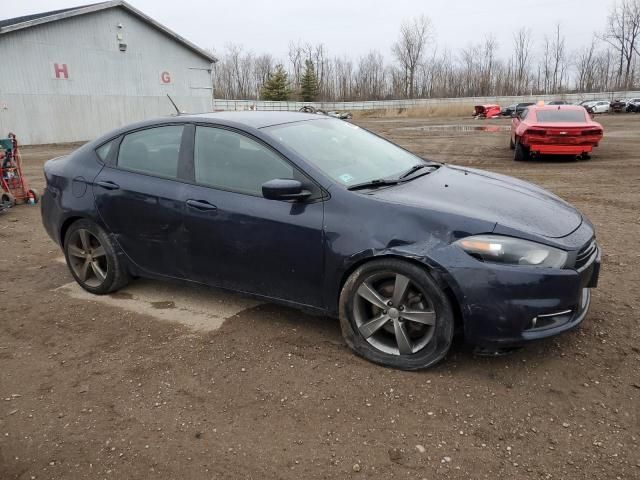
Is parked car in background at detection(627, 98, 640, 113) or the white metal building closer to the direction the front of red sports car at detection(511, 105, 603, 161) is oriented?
the parked car in background

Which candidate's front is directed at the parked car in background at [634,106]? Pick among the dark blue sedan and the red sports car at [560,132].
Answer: the red sports car

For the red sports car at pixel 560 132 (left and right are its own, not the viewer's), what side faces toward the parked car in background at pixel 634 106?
front

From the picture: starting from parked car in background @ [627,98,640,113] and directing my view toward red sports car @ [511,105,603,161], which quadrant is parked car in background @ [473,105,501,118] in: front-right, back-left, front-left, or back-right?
front-right

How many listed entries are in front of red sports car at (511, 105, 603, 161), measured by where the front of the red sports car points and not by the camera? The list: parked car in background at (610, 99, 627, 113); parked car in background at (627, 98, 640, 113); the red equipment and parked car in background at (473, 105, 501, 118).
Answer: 3

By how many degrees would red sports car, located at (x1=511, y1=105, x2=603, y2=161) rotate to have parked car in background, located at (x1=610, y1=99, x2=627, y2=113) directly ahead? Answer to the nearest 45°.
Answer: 0° — it already faces it

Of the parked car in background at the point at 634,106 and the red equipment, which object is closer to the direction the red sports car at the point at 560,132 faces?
the parked car in background

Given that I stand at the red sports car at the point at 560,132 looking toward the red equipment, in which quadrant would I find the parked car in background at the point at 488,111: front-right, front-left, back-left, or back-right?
back-right

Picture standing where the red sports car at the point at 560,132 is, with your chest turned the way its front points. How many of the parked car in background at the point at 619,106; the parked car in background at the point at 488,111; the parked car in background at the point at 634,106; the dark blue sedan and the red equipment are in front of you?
3

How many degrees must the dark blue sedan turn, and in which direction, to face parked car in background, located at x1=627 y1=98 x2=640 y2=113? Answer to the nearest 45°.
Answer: approximately 90° to its left

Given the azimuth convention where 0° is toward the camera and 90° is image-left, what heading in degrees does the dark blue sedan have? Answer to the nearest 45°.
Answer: approximately 315°

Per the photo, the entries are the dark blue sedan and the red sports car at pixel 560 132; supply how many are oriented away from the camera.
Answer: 1

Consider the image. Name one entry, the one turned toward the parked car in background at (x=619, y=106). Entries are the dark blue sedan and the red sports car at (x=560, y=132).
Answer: the red sports car

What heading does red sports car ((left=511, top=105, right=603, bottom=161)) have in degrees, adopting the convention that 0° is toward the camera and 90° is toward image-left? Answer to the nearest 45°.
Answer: approximately 180°

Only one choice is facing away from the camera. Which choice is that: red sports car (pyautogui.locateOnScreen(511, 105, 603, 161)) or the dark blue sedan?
the red sports car

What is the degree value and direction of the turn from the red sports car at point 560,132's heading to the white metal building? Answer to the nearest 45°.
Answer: approximately 90° to its left

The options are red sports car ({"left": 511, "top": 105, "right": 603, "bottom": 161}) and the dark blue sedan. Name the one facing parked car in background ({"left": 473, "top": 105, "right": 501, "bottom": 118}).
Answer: the red sports car

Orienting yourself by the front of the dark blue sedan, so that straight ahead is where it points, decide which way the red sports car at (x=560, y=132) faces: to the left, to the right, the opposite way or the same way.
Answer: to the left

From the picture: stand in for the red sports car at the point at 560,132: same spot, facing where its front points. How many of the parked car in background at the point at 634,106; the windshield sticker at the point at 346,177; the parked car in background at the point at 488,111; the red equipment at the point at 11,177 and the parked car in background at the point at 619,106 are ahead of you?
3
